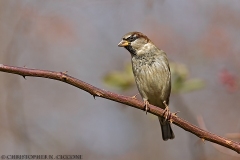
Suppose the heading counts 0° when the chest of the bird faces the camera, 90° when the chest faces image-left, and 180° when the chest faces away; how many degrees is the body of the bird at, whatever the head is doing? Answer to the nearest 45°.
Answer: approximately 45°
